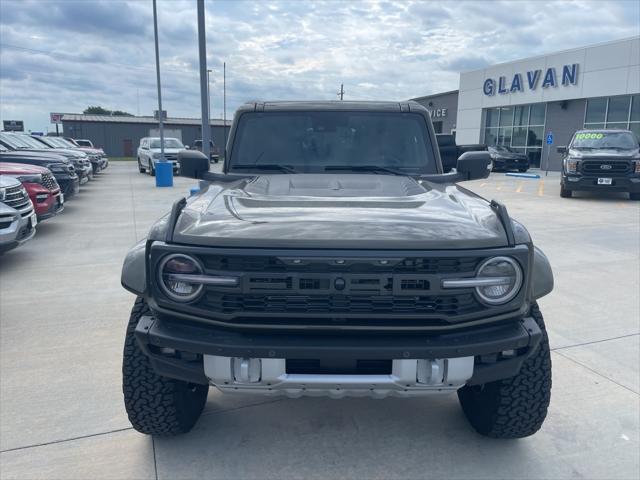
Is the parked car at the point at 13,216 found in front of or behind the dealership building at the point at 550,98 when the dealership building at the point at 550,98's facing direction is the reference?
in front

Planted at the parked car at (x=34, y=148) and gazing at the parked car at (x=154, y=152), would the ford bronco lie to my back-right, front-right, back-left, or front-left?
back-right

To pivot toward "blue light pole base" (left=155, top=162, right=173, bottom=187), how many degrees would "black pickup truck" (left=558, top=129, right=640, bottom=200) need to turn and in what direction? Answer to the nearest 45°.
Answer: approximately 90° to its right

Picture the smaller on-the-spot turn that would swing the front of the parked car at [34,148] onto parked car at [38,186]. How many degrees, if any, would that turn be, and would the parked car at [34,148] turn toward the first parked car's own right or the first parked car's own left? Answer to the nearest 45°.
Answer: approximately 45° to the first parked car's own right

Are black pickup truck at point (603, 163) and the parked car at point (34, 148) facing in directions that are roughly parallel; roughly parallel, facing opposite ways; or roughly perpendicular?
roughly perpendicular

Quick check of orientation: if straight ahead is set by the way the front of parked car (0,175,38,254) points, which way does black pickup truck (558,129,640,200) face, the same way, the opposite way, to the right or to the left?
to the right

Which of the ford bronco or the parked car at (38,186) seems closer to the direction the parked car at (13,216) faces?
the ford bronco

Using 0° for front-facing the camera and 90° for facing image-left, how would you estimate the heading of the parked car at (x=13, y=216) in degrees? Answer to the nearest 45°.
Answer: approximately 315°

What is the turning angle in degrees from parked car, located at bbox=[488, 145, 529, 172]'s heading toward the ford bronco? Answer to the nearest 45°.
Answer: approximately 90° to its right

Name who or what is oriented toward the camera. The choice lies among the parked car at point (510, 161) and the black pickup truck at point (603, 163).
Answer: the black pickup truck

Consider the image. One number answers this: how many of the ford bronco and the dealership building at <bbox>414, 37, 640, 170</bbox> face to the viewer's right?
0

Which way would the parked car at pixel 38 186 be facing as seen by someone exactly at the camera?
facing the viewer and to the right of the viewer

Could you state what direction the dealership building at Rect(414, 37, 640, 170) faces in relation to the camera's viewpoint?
facing the viewer and to the left of the viewer

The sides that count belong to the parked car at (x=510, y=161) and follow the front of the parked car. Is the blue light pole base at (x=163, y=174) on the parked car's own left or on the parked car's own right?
on the parked car's own right

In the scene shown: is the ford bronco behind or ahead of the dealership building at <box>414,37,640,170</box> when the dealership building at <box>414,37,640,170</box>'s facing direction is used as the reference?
ahead

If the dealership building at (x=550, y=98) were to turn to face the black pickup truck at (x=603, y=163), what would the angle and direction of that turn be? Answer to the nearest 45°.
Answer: approximately 45° to its left

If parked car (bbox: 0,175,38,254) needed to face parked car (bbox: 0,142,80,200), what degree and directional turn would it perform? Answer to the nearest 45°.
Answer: approximately 135° to its left

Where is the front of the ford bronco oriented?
toward the camera
